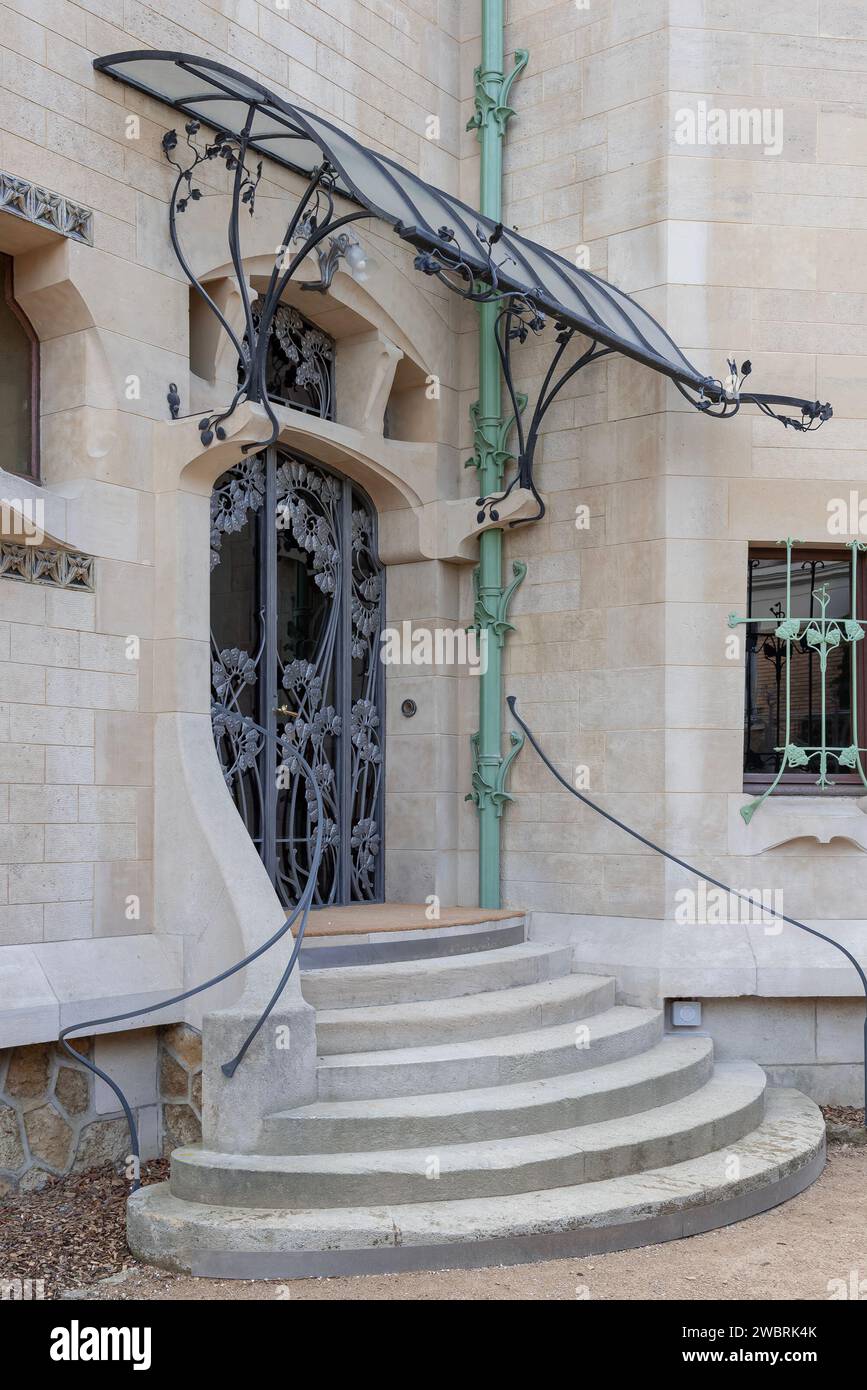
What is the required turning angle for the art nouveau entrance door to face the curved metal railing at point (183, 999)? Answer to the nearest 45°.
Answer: approximately 45° to its right

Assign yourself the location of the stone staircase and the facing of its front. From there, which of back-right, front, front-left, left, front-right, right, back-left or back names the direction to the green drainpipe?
back-left

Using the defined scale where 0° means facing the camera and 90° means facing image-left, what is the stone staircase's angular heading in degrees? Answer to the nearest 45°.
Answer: approximately 315°

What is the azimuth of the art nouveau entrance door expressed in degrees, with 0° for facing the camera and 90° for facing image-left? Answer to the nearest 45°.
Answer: approximately 315°

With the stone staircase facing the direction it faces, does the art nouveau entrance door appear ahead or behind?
behind
